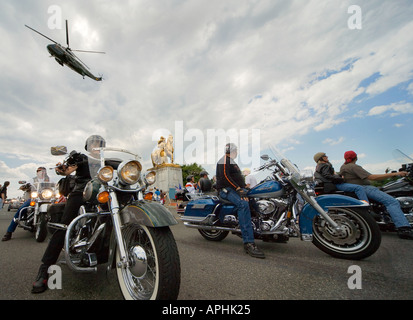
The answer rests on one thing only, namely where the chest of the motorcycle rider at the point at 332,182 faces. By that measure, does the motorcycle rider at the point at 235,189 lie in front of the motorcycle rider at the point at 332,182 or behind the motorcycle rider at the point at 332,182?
behind

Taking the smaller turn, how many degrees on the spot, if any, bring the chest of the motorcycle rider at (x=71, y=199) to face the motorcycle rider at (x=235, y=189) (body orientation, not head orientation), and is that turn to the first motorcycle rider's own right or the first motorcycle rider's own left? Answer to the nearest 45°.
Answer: approximately 45° to the first motorcycle rider's own left

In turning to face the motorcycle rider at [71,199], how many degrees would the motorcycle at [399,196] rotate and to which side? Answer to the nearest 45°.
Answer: approximately 135° to its right

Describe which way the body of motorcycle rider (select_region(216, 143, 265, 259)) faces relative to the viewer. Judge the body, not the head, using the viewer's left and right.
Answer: facing to the right of the viewer

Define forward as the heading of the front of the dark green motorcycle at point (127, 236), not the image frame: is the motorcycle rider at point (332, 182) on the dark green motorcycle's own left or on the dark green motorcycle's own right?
on the dark green motorcycle's own left

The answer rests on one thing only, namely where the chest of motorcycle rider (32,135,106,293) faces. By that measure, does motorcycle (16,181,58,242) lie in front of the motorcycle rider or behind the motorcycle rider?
behind

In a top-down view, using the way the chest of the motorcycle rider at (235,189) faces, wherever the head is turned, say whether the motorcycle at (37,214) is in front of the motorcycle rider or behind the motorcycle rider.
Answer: behind

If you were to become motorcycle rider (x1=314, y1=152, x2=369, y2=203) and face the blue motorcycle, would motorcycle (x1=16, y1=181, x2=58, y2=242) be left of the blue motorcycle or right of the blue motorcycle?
right

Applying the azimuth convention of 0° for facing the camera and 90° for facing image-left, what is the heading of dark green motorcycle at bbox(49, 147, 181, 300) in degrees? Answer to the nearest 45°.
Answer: approximately 315°

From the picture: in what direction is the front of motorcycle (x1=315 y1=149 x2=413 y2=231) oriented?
to the viewer's right

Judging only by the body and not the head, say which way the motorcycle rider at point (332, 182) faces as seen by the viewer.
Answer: to the viewer's right
